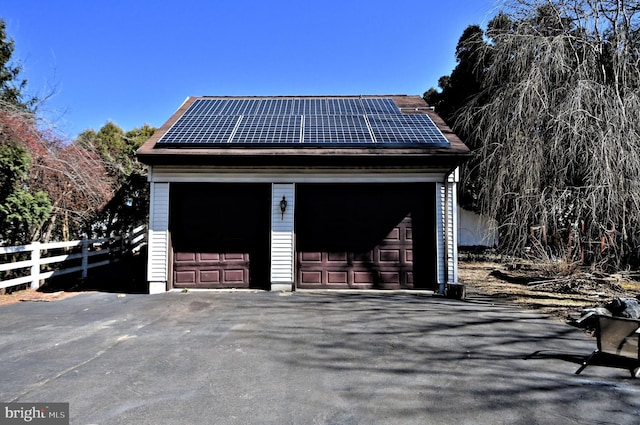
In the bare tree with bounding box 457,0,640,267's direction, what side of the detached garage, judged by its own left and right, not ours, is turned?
left

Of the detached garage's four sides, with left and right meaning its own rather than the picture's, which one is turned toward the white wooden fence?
right

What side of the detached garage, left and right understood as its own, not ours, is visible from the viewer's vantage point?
front
